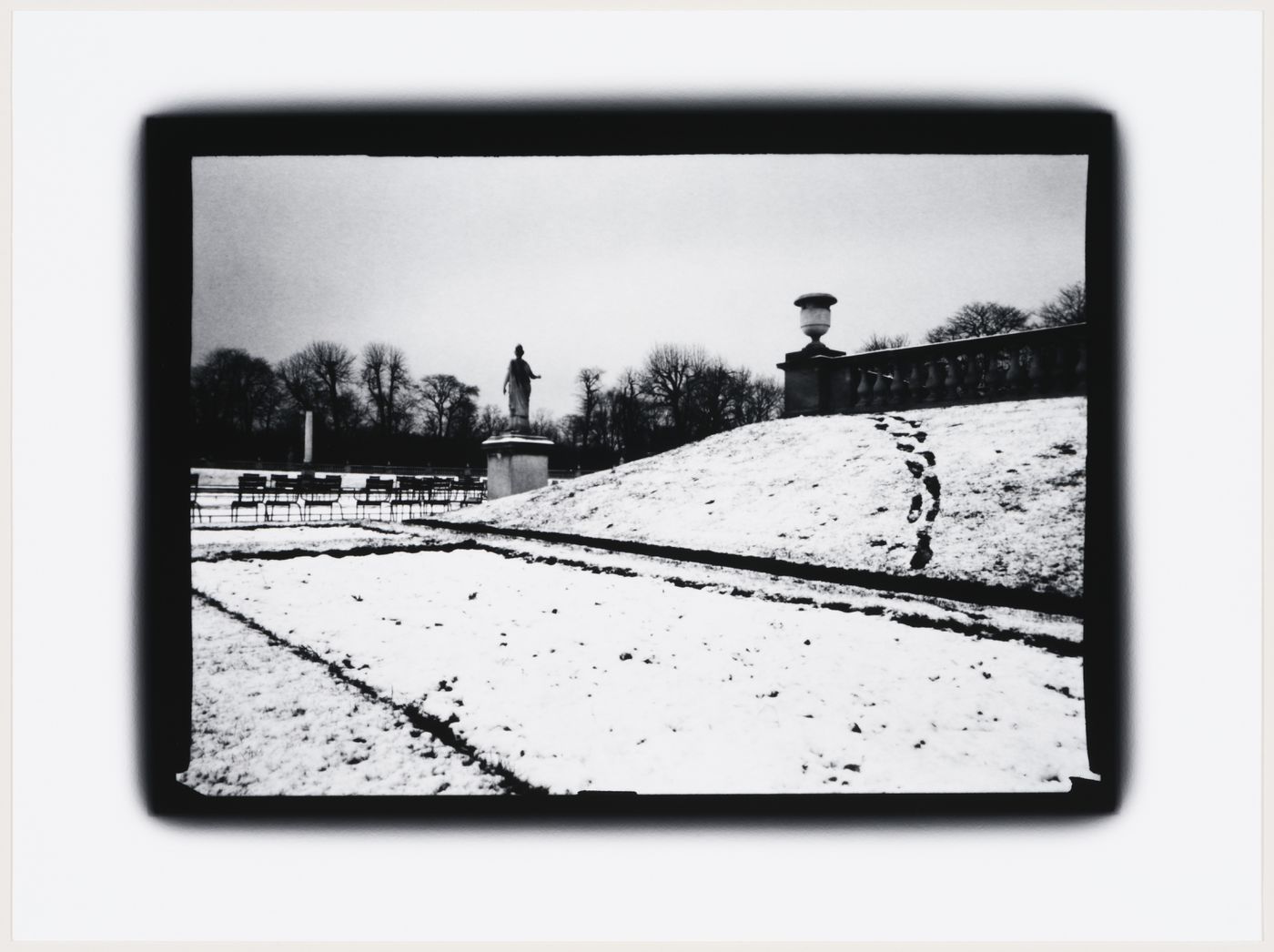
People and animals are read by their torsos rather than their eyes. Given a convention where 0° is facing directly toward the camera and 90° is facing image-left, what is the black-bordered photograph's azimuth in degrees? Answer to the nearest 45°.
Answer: approximately 0°
